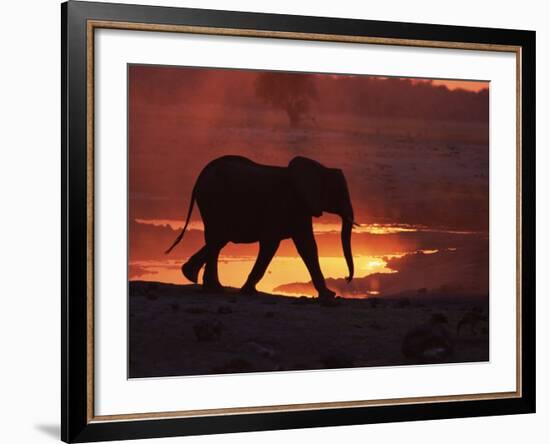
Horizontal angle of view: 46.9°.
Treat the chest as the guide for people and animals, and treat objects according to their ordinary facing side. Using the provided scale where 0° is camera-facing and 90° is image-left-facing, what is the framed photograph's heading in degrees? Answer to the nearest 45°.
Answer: approximately 315°
